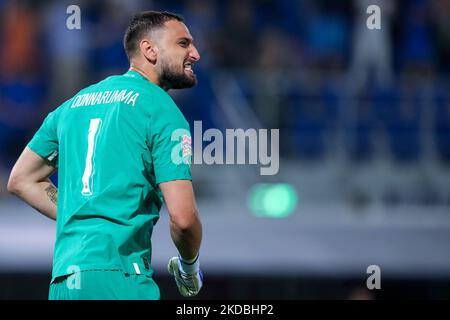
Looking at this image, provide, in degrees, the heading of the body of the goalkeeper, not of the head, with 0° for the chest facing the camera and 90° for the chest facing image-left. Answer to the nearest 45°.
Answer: approximately 225°

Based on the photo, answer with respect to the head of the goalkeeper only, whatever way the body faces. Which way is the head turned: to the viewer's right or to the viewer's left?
to the viewer's right
